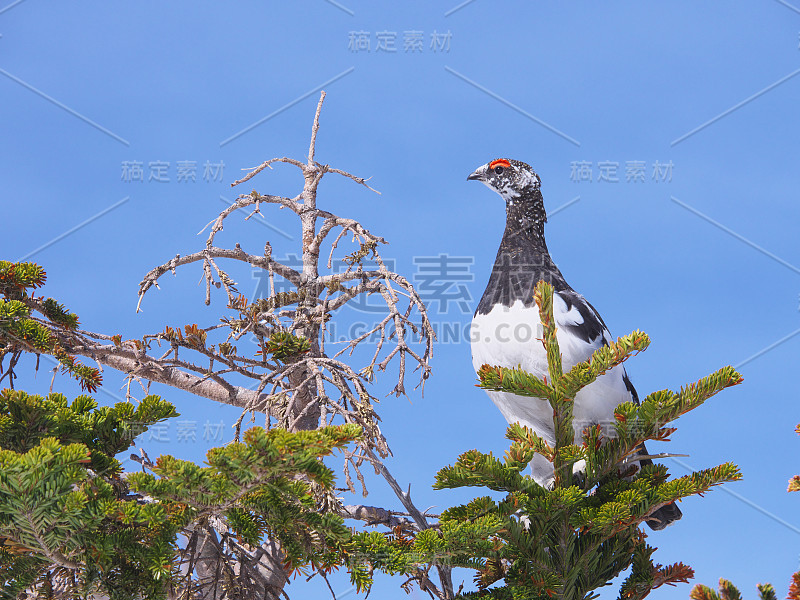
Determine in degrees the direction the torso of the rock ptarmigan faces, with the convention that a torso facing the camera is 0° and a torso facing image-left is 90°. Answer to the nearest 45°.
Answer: approximately 45°
